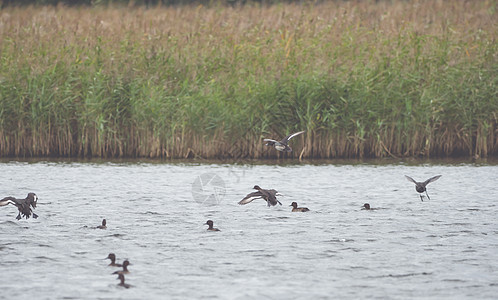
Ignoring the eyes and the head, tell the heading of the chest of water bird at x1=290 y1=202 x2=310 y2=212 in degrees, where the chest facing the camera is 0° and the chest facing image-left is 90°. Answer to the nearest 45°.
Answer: approximately 90°

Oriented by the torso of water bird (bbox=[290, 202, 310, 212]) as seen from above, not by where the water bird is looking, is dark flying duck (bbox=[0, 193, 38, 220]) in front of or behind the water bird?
in front

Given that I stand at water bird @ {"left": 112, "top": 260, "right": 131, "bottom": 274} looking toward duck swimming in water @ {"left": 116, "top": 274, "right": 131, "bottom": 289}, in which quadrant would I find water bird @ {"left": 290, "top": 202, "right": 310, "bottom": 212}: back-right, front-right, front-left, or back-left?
back-left

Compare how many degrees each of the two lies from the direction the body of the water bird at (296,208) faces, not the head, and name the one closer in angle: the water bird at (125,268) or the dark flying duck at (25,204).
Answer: the dark flying duck

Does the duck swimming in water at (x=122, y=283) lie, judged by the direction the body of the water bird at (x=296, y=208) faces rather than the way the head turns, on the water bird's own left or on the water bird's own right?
on the water bird's own left

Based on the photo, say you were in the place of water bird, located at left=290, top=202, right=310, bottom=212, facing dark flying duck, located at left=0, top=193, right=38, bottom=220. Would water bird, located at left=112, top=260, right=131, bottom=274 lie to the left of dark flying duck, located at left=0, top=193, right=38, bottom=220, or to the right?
left

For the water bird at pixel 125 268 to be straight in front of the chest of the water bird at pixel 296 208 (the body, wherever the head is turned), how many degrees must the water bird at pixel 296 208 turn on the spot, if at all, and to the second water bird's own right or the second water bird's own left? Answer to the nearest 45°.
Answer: approximately 45° to the second water bird's own left
